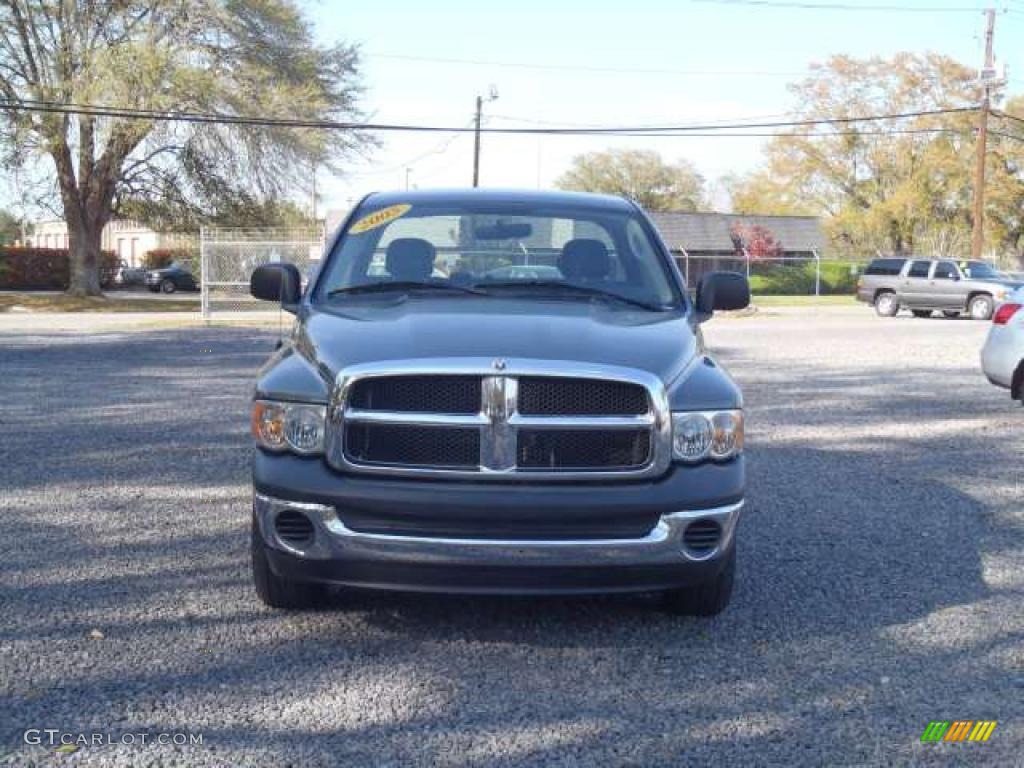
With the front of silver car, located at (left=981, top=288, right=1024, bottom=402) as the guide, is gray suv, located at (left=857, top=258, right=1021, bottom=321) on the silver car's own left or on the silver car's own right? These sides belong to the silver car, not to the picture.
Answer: on the silver car's own left

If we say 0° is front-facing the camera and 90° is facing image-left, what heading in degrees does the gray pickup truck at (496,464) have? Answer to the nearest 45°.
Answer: approximately 0°

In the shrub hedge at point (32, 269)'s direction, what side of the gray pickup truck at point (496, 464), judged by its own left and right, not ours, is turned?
back

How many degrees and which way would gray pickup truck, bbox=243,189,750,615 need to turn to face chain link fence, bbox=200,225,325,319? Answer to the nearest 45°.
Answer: approximately 180°

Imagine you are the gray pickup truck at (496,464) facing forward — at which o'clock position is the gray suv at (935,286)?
the gray suv at (935,286) is roughly at 7 o'clock from the gray pickup truck at (496,464).

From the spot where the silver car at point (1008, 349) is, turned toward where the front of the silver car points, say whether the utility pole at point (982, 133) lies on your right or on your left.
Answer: on your left
